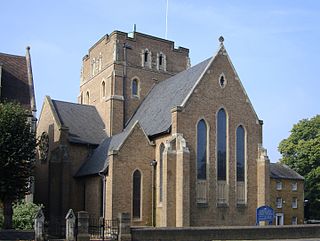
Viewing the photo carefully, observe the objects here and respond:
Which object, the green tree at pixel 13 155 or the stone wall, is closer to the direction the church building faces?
the stone wall

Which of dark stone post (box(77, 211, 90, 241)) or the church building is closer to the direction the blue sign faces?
the dark stone post

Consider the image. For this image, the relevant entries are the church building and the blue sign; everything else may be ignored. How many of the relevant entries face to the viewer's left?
0

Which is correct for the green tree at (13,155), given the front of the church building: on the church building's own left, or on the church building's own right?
on the church building's own right

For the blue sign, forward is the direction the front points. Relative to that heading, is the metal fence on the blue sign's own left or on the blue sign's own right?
on the blue sign's own right

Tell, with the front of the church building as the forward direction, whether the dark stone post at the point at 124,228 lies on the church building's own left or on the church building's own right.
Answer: on the church building's own right

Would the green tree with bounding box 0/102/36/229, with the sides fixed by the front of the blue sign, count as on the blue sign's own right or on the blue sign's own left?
on the blue sign's own right

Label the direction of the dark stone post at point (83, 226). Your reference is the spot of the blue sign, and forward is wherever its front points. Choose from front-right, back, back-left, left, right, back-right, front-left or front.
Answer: front-right

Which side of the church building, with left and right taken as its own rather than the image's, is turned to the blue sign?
front

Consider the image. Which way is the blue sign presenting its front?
toward the camera

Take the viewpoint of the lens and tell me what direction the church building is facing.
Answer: facing the viewer and to the right of the viewer
